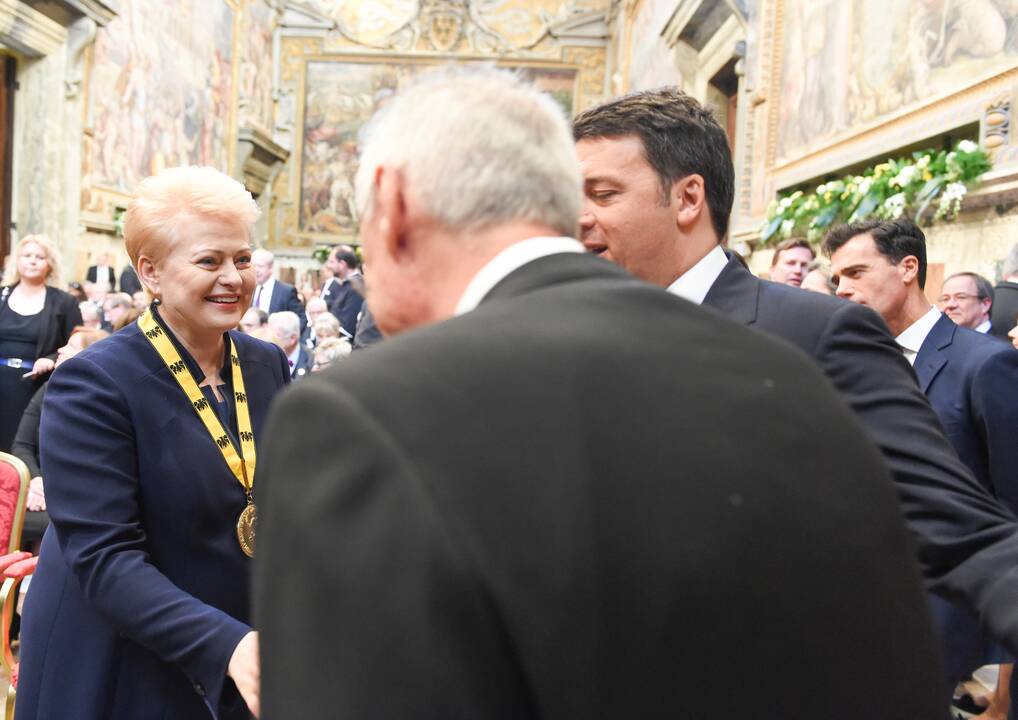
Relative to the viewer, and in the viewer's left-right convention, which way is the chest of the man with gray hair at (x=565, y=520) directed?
facing away from the viewer and to the left of the viewer

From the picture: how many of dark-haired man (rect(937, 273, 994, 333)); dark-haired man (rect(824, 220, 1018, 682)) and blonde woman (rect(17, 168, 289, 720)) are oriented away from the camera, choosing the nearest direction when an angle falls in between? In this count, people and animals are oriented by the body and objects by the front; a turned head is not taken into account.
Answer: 0

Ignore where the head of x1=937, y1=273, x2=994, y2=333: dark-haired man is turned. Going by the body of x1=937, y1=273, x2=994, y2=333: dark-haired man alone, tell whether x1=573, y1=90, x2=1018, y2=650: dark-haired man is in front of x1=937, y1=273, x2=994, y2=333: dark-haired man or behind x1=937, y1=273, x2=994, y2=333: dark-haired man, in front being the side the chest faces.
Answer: in front

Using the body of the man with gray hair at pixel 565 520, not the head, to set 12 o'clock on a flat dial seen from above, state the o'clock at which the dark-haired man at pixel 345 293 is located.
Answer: The dark-haired man is roughly at 1 o'clock from the man with gray hair.

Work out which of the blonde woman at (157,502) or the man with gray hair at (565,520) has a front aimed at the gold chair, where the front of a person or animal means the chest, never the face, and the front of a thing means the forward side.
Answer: the man with gray hair

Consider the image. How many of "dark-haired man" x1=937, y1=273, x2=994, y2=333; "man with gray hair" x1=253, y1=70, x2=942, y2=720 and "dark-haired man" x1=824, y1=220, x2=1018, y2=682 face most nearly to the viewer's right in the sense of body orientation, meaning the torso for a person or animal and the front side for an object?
0

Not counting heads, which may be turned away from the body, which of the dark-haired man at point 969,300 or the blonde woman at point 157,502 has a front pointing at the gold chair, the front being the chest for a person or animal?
the dark-haired man

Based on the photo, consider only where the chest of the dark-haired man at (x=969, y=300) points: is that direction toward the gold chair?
yes

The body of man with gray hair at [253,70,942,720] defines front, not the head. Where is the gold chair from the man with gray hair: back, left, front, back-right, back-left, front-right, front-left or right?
front

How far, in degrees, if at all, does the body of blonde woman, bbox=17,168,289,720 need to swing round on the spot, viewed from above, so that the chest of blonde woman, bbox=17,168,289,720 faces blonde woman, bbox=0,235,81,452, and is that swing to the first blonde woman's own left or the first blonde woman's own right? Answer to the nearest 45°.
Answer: approximately 135° to the first blonde woman's own left

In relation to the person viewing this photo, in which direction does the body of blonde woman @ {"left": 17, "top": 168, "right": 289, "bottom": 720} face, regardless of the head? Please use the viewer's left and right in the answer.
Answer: facing the viewer and to the right of the viewer

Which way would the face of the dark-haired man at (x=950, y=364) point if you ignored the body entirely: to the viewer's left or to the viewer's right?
to the viewer's left

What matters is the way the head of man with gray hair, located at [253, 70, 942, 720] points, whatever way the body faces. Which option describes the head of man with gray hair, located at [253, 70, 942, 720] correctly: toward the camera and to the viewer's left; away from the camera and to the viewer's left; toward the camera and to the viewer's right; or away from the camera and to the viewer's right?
away from the camera and to the viewer's left

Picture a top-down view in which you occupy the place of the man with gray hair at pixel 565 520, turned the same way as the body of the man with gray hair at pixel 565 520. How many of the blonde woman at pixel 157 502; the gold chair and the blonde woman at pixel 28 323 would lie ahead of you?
3

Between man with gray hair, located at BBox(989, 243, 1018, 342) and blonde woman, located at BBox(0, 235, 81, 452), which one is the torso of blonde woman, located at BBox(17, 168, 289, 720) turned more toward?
the man with gray hair

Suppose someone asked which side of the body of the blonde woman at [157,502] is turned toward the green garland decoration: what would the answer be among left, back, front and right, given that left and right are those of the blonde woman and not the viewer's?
left

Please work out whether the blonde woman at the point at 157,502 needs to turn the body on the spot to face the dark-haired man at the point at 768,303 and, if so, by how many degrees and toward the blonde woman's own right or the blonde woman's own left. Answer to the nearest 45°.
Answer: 0° — they already face them

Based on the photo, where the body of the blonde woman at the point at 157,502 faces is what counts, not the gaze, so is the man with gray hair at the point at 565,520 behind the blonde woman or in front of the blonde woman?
in front

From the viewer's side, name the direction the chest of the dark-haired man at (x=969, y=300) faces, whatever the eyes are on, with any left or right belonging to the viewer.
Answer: facing the viewer and to the left of the viewer

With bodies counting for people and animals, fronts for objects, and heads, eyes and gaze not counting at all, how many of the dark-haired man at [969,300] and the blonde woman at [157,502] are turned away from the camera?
0
